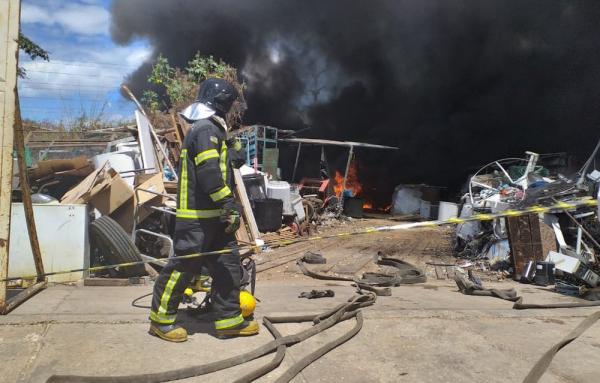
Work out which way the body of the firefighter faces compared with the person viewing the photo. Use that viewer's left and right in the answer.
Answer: facing to the right of the viewer

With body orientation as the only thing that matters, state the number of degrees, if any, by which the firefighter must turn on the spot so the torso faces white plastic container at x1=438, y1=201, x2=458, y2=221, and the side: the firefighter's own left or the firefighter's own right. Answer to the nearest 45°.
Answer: approximately 45° to the firefighter's own left

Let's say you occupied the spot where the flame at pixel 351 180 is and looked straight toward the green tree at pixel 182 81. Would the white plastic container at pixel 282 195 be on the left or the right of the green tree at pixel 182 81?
left

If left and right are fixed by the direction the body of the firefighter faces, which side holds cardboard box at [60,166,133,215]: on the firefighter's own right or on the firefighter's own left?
on the firefighter's own left

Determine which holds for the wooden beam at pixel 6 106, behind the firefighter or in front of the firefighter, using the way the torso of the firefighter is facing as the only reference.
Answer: behind

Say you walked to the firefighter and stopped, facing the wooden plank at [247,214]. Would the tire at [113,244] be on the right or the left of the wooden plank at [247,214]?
left

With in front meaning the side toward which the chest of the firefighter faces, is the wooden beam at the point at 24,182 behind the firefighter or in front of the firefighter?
behind

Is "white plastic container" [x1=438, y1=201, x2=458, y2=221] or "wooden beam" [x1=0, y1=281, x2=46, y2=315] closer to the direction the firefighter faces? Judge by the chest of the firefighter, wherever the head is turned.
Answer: the white plastic container

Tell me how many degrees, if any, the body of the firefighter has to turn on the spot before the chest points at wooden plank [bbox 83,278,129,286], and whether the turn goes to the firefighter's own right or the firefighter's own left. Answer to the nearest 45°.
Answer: approximately 135° to the firefighter's own left

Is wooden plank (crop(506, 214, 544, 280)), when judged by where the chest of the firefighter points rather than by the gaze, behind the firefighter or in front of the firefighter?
in front
